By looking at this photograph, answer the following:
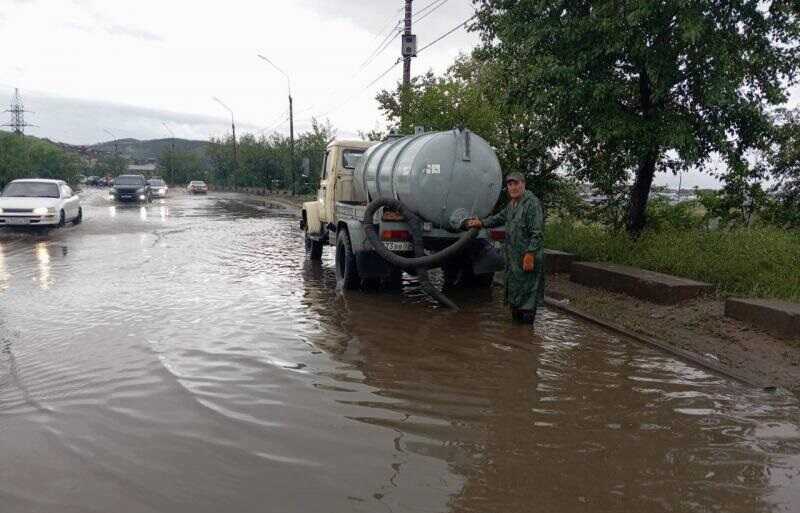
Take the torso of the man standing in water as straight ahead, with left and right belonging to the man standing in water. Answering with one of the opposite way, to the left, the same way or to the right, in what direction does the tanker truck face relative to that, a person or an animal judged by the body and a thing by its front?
to the right

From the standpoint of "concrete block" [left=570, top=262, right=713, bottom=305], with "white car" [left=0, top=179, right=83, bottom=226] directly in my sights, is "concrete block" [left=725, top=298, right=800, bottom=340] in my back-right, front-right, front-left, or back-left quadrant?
back-left

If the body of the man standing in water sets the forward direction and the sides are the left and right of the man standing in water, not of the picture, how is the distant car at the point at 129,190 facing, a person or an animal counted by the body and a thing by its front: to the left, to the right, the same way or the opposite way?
to the left

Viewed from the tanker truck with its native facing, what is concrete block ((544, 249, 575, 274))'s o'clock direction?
The concrete block is roughly at 3 o'clock from the tanker truck.

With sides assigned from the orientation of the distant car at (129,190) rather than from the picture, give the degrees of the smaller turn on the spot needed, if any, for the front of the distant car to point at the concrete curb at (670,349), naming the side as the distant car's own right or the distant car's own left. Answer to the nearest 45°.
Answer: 0° — it already faces it

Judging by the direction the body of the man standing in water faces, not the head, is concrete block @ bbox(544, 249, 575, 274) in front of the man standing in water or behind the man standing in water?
behind

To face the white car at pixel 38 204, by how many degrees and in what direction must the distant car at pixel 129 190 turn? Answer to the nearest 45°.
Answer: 0° — it already faces it

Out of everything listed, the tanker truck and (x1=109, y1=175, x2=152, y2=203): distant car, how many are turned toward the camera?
1

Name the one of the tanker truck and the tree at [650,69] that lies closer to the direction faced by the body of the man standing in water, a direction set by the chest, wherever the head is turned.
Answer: the tanker truck

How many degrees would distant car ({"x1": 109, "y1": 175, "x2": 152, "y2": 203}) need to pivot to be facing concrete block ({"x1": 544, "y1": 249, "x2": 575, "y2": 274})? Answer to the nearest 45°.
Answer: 0° — it already faces it

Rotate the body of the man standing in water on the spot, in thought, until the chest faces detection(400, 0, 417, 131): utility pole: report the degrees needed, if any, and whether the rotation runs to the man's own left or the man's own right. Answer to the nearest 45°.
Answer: approximately 135° to the man's own right

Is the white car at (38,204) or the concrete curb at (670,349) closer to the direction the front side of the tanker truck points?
the white car

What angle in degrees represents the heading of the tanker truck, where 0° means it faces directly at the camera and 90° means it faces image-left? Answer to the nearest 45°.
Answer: approximately 135°

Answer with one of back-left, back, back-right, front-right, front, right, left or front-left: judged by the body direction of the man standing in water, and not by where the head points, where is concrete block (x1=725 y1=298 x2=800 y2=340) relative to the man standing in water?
back-left
